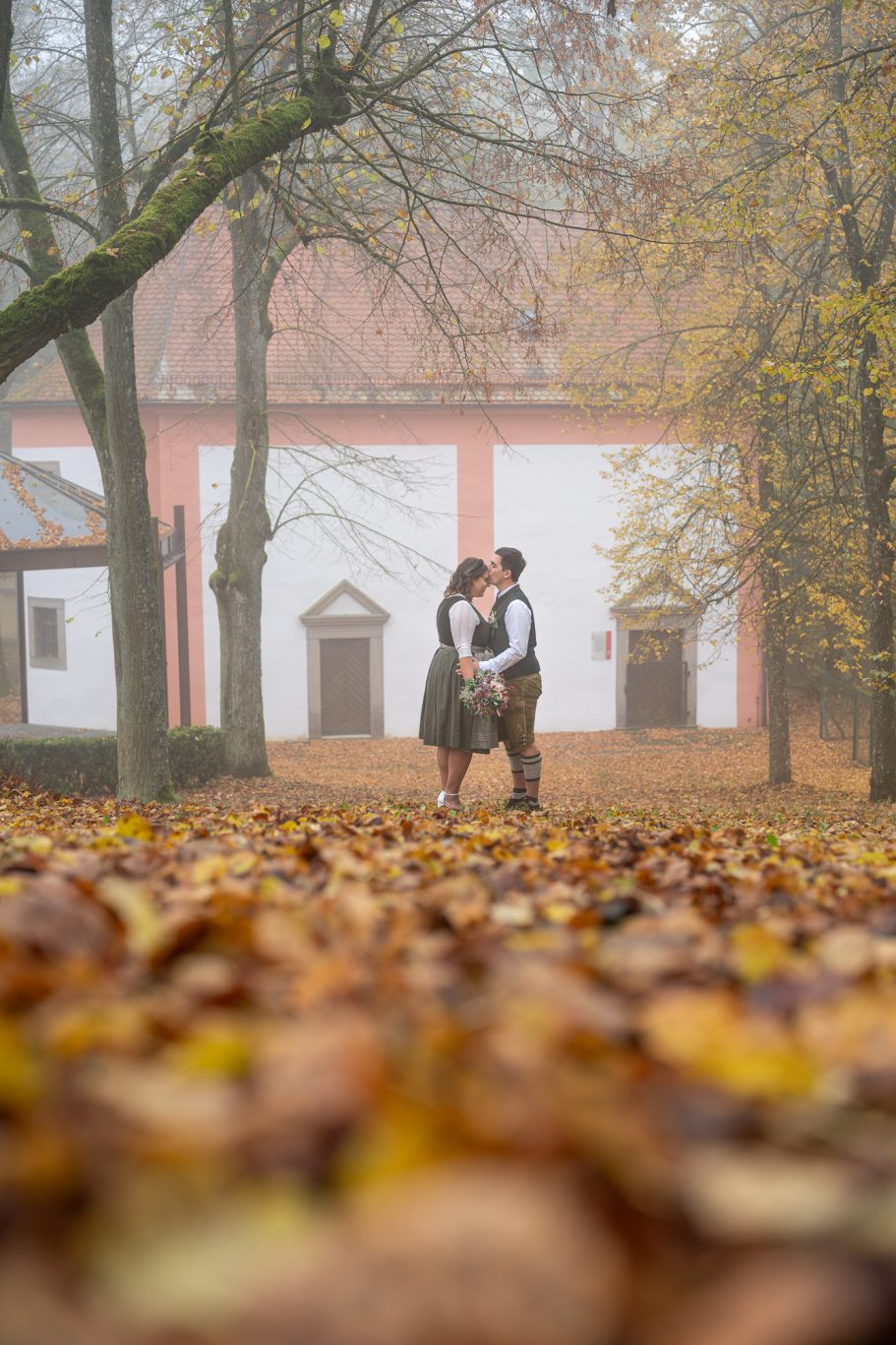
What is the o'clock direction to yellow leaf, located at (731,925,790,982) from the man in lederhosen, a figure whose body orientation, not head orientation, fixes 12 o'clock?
The yellow leaf is roughly at 9 o'clock from the man in lederhosen.

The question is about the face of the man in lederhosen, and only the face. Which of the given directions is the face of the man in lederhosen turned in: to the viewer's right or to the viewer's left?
to the viewer's left

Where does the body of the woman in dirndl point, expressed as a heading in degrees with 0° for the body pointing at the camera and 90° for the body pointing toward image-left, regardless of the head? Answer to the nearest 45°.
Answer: approximately 270°

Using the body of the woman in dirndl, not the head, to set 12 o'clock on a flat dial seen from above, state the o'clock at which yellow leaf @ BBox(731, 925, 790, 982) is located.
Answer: The yellow leaf is roughly at 3 o'clock from the woman in dirndl.

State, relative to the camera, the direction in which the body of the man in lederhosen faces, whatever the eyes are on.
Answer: to the viewer's left

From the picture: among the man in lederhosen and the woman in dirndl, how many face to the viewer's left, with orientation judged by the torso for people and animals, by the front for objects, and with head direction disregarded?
1

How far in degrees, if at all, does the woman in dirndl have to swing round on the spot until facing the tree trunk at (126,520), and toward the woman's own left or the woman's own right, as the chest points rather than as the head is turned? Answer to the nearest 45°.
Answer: approximately 135° to the woman's own left

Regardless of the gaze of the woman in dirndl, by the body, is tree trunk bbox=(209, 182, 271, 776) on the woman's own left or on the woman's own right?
on the woman's own left

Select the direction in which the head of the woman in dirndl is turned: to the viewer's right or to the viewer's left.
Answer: to the viewer's right

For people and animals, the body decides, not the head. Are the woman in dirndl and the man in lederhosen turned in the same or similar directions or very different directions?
very different directions

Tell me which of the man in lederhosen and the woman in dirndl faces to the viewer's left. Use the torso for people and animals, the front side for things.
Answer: the man in lederhosen
